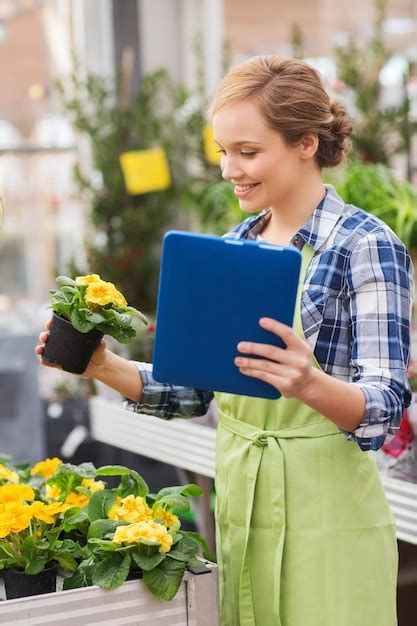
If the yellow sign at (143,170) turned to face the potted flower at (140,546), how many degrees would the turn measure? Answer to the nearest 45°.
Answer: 0° — it already faces it

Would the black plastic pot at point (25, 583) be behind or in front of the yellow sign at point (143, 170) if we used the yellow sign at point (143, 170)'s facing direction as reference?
in front

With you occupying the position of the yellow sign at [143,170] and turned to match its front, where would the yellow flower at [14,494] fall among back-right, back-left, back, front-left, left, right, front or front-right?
front

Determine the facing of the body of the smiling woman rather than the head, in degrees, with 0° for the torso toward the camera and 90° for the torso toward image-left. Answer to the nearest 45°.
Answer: approximately 45°

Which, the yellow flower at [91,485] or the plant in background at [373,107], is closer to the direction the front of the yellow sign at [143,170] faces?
the yellow flower

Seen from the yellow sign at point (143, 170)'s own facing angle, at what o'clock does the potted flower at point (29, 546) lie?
The potted flower is roughly at 12 o'clock from the yellow sign.

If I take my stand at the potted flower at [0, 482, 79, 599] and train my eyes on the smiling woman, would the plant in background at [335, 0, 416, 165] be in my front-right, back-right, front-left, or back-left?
front-left

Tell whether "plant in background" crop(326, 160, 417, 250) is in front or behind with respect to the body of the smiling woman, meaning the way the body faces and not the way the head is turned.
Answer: behind

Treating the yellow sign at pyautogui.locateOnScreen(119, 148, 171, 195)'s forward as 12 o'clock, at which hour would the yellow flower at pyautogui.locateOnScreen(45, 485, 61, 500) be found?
The yellow flower is roughly at 12 o'clock from the yellow sign.

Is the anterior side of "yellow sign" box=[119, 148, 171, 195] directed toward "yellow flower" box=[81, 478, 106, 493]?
yes

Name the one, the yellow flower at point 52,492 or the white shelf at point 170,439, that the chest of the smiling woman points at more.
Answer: the yellow flower

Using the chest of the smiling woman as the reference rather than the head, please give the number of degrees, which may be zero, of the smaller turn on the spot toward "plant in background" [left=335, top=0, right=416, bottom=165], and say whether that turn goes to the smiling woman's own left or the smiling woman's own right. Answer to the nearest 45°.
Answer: approximately 135° to the smiling woman's own right

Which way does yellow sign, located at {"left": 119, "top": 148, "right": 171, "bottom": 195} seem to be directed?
toward the camera
